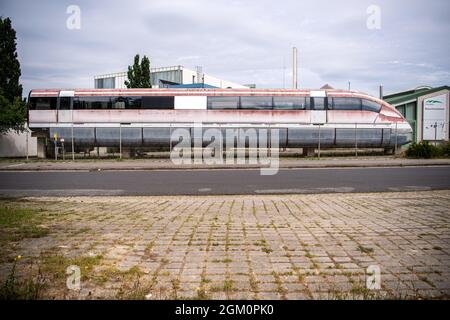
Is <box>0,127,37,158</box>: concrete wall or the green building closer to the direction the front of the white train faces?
the green building

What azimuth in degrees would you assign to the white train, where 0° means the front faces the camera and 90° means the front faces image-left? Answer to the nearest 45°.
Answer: approximately 270°

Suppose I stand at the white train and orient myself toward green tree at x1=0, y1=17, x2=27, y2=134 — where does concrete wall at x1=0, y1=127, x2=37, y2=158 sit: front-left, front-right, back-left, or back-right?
front-left

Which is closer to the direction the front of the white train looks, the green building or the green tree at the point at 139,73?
the green building

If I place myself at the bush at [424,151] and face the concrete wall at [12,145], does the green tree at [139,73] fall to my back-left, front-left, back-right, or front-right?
front-right

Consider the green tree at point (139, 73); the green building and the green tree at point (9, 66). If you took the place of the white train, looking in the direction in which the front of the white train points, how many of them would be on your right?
0

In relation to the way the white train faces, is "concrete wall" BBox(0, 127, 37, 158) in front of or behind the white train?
behind

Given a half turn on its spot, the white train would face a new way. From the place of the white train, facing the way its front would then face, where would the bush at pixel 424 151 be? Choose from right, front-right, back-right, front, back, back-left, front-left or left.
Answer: back

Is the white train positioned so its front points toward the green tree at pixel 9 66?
no

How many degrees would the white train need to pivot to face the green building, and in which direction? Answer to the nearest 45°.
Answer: approximately 45° to its left

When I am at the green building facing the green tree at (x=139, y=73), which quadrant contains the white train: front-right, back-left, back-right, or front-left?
front-left

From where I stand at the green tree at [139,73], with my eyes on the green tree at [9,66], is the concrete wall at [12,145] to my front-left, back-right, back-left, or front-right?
front-left

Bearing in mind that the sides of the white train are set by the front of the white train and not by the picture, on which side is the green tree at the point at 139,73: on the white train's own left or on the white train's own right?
on the white train's own left
